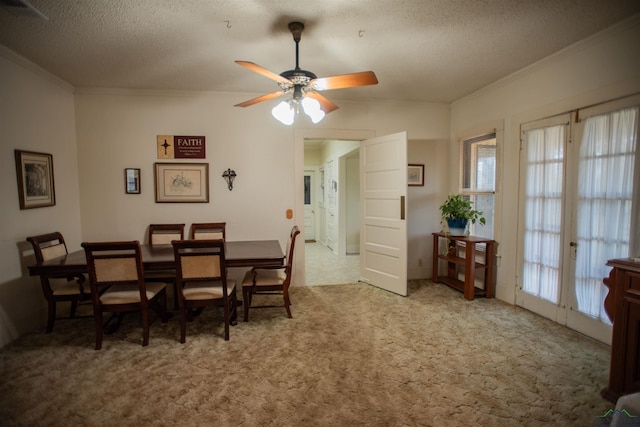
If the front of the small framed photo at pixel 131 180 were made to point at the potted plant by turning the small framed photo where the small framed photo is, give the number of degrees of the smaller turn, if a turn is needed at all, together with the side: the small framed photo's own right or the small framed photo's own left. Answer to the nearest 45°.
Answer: approximately 45° to the small framed photo's own left

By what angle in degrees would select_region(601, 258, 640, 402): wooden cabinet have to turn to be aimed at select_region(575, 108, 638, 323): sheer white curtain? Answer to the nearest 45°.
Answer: approximately 135° to its right

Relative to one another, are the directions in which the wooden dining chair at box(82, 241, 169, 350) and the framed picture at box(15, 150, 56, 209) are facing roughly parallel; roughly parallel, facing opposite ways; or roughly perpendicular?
roughly perpendicular

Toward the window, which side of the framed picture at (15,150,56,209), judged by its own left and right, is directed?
front

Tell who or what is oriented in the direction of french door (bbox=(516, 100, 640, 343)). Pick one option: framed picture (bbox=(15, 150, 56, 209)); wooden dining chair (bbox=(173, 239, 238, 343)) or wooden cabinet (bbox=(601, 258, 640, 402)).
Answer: the framed picture

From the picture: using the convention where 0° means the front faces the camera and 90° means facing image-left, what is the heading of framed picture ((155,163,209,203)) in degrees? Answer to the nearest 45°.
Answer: approximately 0°

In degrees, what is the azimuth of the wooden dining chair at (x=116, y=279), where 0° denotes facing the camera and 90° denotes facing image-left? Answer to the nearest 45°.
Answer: approximately 225°

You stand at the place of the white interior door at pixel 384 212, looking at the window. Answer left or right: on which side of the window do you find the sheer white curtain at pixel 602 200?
right

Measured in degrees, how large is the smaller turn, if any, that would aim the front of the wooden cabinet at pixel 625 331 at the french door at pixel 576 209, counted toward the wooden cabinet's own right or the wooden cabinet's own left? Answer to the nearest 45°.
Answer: approximately 135° to the wooden cabinet's own right

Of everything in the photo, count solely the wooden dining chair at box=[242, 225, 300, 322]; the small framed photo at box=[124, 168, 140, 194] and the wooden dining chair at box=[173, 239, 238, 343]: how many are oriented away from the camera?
1

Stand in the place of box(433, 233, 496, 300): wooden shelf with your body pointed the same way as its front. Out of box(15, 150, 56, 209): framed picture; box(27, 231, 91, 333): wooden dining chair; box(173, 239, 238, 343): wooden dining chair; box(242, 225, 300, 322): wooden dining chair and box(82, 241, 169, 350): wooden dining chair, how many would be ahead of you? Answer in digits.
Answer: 5

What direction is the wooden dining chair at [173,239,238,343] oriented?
away from the camera

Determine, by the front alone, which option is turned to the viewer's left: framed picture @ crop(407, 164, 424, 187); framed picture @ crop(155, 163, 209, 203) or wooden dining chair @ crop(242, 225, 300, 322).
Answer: the wooden dining chair

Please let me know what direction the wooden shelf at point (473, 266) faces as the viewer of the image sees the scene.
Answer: facing the viewer and to the left of the viewer

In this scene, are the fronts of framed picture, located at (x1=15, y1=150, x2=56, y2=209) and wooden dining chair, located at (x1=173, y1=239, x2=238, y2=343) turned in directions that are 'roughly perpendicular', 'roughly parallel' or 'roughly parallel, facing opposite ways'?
roughly perpendicular

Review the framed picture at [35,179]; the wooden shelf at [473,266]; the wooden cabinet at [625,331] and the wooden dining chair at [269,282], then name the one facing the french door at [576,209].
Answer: the framed picture

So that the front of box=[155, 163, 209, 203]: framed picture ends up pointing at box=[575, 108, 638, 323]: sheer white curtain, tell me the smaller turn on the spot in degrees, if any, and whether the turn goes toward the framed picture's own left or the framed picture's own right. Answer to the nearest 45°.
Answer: approximately 45° to the framed picture's own left

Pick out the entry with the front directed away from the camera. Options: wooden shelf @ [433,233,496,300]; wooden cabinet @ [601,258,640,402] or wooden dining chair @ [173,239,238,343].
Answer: the wooden dining chair
